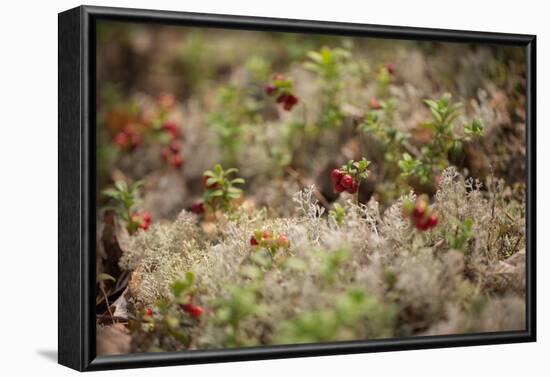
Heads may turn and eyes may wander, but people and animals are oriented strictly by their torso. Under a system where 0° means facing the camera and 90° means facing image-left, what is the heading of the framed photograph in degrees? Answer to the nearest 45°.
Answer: approximately 315°
